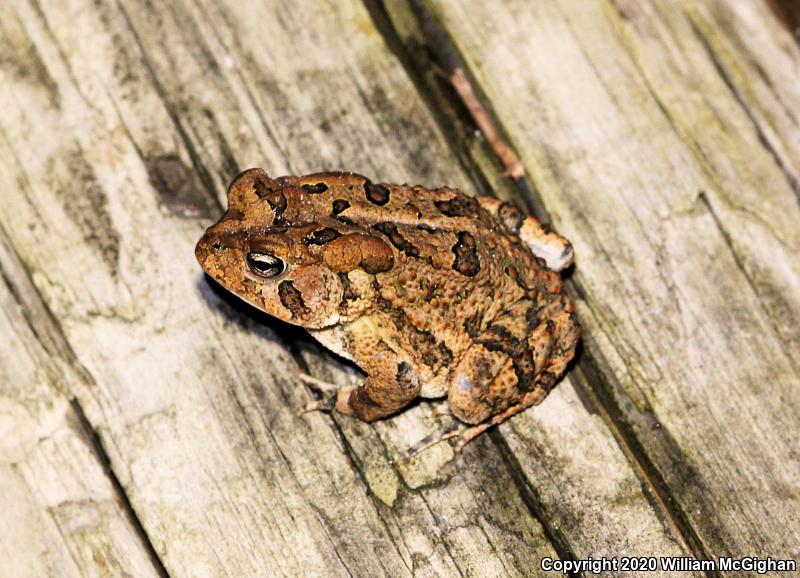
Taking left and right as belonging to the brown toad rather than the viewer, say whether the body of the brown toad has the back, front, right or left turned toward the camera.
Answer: left

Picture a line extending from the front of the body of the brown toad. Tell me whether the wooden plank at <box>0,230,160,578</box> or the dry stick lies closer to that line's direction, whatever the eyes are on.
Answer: the wooden plank

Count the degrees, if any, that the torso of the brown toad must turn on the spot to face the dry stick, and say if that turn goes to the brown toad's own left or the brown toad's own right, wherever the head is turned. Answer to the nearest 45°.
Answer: approximately 135° to the brown toad's own right

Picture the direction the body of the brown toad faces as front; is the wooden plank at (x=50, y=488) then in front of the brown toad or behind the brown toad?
in front
